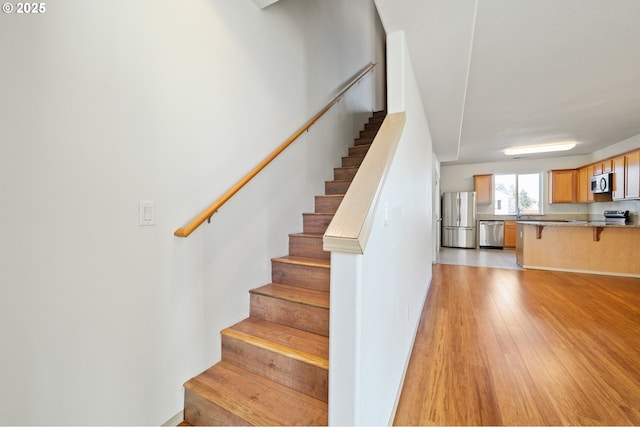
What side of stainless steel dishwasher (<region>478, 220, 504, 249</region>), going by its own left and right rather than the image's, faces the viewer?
front

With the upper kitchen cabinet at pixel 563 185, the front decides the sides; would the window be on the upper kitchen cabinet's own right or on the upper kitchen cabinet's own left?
on the upper kitchen cabinet's own right

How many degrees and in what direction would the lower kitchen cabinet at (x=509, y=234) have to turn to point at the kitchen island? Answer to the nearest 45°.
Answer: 0° — it already faces it

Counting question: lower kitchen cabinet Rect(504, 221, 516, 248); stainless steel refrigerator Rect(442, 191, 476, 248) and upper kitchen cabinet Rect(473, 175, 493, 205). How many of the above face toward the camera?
3

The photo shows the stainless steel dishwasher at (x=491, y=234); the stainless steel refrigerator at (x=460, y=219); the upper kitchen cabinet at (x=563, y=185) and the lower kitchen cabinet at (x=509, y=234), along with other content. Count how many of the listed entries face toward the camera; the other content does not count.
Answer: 4

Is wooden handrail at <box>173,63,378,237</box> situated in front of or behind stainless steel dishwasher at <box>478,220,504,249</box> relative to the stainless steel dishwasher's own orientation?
in front

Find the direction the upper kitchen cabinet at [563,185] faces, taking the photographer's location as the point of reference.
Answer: facing the viewer

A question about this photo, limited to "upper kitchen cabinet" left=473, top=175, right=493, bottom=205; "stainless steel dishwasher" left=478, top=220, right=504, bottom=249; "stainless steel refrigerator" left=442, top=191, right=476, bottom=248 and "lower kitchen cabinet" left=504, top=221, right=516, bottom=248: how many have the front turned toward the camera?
4

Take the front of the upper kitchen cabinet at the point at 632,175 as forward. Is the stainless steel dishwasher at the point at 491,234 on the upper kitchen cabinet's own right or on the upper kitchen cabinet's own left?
on the upper kitchen cabinet's own right

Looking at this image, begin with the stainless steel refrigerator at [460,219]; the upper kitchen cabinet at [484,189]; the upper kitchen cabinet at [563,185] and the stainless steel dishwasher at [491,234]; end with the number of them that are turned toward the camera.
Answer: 4

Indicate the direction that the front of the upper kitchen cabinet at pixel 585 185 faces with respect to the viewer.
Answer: facing the viewer and to the left of the viewer

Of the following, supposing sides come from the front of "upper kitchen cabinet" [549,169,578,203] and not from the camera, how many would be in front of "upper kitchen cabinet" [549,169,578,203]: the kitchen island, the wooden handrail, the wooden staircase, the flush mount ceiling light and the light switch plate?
5

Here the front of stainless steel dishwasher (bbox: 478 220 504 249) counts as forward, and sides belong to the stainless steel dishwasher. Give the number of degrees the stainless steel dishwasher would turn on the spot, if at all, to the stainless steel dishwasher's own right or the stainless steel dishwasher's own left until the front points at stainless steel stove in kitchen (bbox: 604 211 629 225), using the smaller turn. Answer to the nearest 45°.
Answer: approximately 45° to the stainless steel dishwasher's own left
